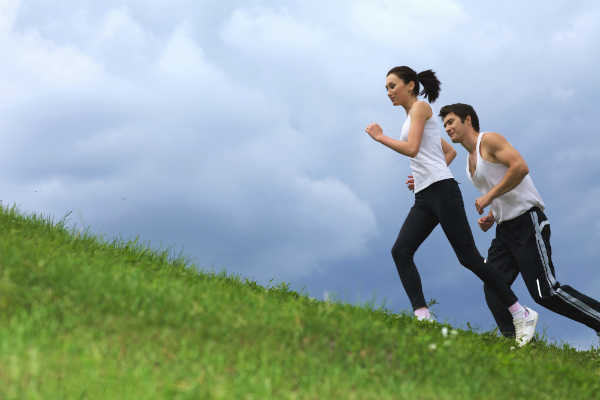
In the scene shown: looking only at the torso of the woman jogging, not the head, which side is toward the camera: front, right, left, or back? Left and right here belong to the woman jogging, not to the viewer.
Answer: left

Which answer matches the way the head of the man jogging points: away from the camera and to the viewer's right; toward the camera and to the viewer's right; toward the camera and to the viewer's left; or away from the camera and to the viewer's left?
toward the camera and to the viewer's left
